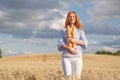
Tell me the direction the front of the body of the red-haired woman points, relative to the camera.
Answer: toward the camera
